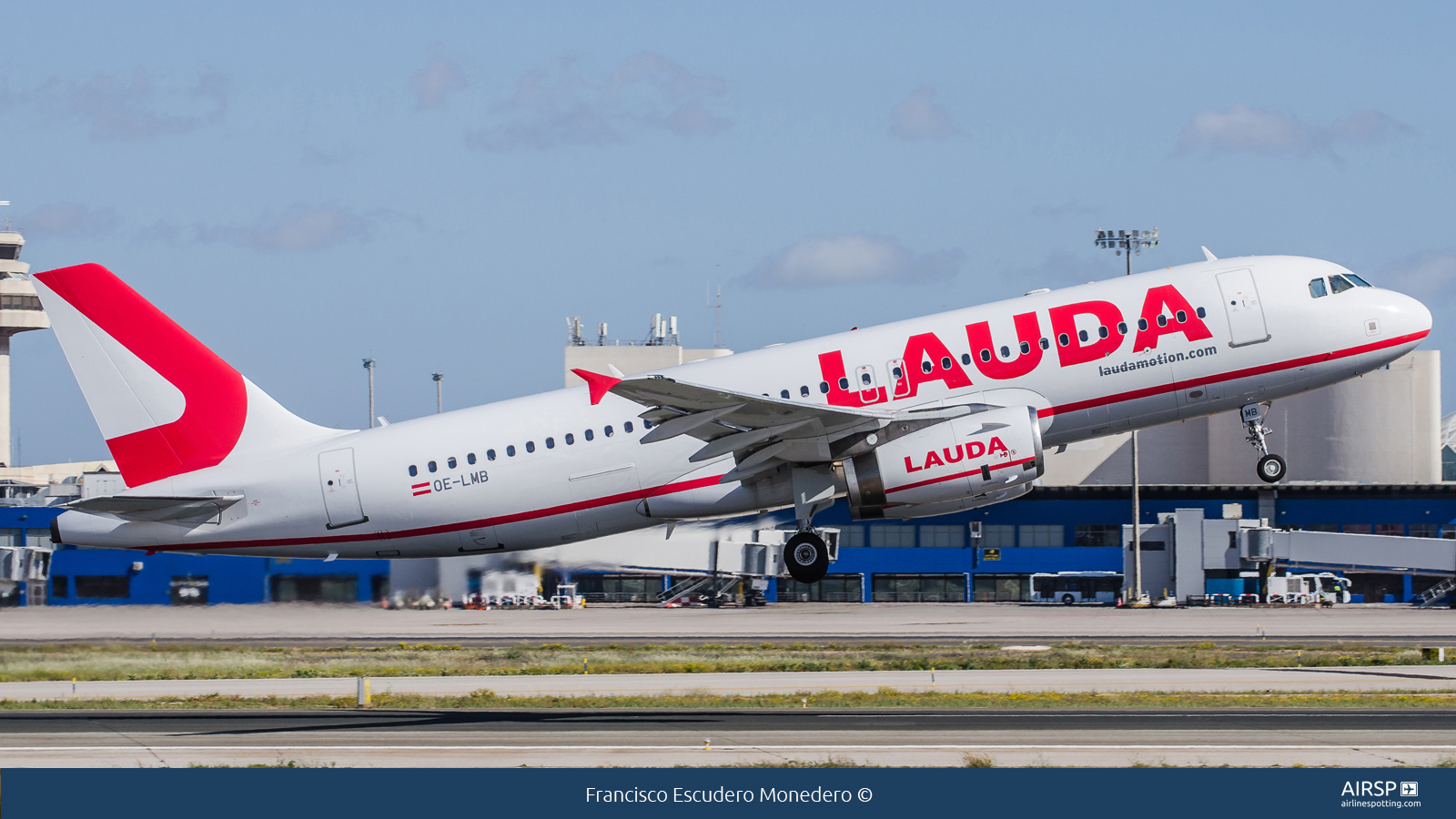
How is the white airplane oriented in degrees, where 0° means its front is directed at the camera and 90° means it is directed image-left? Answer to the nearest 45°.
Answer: approximately 270°
